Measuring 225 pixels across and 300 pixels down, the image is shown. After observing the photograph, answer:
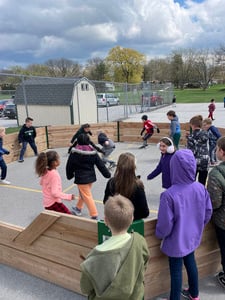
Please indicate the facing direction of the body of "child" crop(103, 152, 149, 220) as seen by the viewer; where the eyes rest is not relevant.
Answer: away from the camera

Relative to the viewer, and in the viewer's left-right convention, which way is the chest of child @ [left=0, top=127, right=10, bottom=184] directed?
facing to the right of the viewer

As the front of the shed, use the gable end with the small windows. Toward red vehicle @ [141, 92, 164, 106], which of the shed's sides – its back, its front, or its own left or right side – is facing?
left

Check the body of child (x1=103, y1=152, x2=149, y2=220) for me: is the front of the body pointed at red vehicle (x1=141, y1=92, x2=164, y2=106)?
yes

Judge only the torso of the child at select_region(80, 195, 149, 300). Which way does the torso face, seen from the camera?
away from the camera

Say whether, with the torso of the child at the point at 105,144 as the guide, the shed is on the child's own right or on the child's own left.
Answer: on the child's own right
